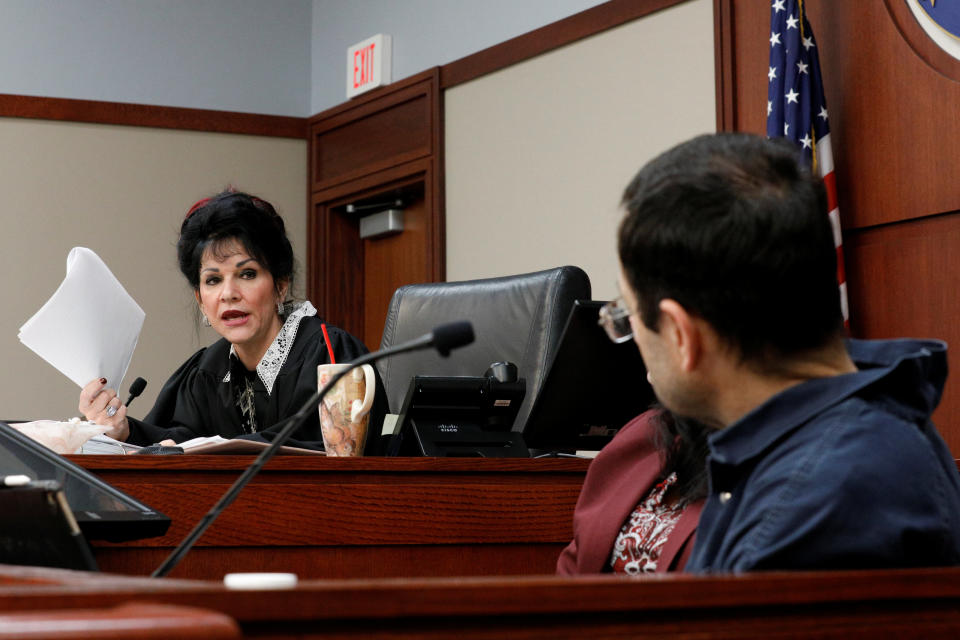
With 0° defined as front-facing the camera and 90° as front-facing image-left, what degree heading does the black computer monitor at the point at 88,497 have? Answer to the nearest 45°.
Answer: approximately 315°

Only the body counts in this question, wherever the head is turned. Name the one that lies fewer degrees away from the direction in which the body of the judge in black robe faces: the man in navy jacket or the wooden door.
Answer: the man in navy jacket

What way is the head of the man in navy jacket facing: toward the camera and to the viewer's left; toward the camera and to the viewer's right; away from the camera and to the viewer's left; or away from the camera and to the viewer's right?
away from the camera and to the viewer's left

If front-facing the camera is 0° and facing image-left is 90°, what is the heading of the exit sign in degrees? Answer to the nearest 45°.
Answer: approximately 45°

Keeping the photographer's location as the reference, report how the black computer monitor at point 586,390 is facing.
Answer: facing away from the viewer and to the left of the viewer

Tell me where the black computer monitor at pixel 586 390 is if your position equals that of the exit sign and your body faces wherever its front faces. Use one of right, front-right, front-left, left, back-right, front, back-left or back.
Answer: front-left

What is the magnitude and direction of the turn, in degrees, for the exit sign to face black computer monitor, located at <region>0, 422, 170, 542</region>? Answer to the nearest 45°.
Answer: approximately 45° to its left

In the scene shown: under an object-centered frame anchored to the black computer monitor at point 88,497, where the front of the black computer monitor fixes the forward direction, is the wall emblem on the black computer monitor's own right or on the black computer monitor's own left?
on the black computer monitor's own left

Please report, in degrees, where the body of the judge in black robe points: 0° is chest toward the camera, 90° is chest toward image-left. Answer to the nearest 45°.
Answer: approximately 45°

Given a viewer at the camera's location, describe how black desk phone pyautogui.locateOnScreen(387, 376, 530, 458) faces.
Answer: facing away from the viewer

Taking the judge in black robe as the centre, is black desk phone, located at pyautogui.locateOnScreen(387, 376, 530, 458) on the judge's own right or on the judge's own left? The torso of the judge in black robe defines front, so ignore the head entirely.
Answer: on the judge's own left

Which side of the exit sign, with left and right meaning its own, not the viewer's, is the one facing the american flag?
left
